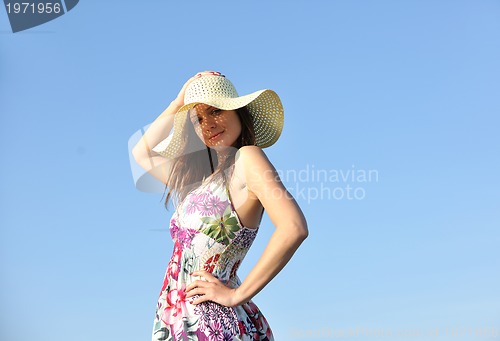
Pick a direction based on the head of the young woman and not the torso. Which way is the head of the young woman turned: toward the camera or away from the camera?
toward the camera

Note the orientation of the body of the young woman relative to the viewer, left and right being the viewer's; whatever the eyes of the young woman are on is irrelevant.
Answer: facing the viewer and to the left of the viewer
